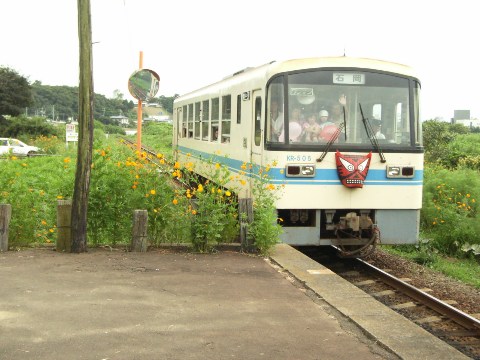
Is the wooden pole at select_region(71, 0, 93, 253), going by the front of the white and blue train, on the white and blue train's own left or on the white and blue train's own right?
on the white and blue train's own right

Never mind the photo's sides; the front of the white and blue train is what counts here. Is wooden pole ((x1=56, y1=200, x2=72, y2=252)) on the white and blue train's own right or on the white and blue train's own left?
on the white and blue train's own right

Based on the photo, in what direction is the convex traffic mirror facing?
toward the camera

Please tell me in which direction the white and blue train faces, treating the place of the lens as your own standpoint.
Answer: facing the viewer and to the right of the viewer

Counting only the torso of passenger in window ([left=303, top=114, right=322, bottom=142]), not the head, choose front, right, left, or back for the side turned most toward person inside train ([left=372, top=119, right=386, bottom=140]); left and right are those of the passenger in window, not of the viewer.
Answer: left

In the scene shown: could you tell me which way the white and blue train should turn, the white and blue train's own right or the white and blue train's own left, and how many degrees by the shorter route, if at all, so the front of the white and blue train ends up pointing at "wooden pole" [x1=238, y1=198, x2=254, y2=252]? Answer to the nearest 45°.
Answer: approximately 90° to the white and blue train's own right

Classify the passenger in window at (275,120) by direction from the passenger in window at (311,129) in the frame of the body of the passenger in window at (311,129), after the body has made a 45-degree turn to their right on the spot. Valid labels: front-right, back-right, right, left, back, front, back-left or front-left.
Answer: front-right

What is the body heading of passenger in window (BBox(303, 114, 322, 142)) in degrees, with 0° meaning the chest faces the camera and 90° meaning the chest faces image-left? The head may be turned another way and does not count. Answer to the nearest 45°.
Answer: approximately 0°

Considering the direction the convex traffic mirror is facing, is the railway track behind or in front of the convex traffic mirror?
in front

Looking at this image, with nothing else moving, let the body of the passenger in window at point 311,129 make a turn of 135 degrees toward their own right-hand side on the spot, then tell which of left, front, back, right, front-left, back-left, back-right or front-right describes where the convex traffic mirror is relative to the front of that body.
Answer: front

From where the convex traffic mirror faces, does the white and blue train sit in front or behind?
in front
